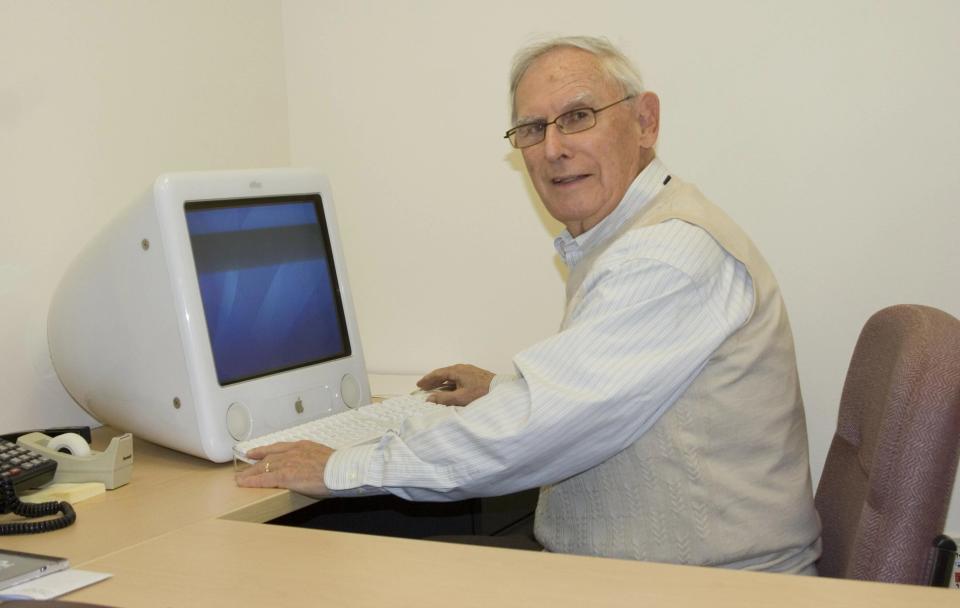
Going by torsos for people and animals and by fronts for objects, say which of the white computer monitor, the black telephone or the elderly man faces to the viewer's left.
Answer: the elderly man

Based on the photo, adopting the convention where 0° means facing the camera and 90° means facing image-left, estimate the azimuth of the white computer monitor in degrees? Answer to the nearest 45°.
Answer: approximately 315°

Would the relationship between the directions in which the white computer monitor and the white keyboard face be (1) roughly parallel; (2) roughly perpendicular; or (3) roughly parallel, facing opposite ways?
roughly parallel

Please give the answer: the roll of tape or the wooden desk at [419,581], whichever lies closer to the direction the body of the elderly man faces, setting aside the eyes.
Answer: the roll of tape

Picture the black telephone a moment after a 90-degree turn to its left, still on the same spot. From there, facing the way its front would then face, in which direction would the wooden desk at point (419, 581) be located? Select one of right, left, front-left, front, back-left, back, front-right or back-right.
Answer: right

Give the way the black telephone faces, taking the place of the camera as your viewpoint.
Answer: facing the viewer and to the right of the viewer

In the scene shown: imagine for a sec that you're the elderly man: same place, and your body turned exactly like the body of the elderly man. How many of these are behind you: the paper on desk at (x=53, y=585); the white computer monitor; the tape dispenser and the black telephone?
0

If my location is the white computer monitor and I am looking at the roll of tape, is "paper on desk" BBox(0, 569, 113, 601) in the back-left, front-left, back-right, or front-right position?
front-left

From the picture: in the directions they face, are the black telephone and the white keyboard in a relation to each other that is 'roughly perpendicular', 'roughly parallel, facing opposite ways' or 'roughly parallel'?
roughly parallel

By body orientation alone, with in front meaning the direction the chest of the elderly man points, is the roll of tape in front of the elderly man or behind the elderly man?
in front

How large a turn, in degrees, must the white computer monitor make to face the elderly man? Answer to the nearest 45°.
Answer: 0° — it already faces them

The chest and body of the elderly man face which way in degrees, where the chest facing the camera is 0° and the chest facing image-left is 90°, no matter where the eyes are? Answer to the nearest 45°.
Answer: approximately 90°
